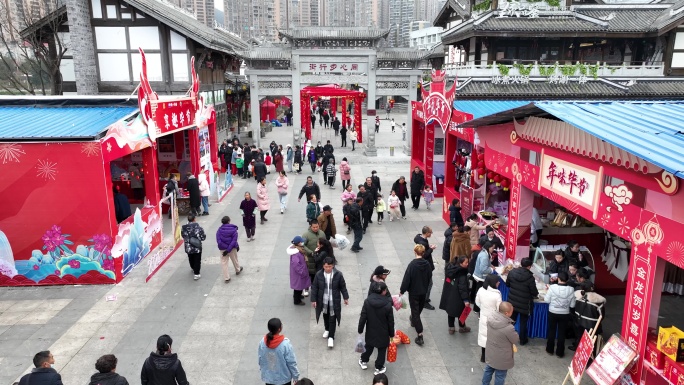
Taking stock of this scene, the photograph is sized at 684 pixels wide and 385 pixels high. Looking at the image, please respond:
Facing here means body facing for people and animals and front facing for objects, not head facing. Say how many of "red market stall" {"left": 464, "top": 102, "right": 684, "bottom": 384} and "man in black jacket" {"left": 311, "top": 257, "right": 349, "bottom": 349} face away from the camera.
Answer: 0

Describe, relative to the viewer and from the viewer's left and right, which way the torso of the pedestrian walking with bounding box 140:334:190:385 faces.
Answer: facing away from the viewer

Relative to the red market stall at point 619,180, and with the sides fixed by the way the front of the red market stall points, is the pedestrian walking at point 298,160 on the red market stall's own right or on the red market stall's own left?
on the red market stall's own right

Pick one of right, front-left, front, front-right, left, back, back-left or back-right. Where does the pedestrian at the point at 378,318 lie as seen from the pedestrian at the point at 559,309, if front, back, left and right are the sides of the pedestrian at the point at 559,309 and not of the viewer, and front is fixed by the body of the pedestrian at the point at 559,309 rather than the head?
back-left

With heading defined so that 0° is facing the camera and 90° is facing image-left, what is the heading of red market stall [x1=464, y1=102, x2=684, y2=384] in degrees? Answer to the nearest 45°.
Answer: approximately 45°

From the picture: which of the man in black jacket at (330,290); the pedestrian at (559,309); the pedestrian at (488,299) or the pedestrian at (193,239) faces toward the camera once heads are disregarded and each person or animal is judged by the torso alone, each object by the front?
the man in black jacket

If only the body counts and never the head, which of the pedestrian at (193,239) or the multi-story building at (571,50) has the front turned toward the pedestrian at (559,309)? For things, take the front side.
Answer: the multi-story building

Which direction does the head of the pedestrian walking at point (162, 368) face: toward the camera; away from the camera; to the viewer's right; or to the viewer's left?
away from the camera

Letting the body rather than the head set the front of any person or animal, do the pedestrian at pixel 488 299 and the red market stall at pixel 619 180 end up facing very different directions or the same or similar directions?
very different directions
